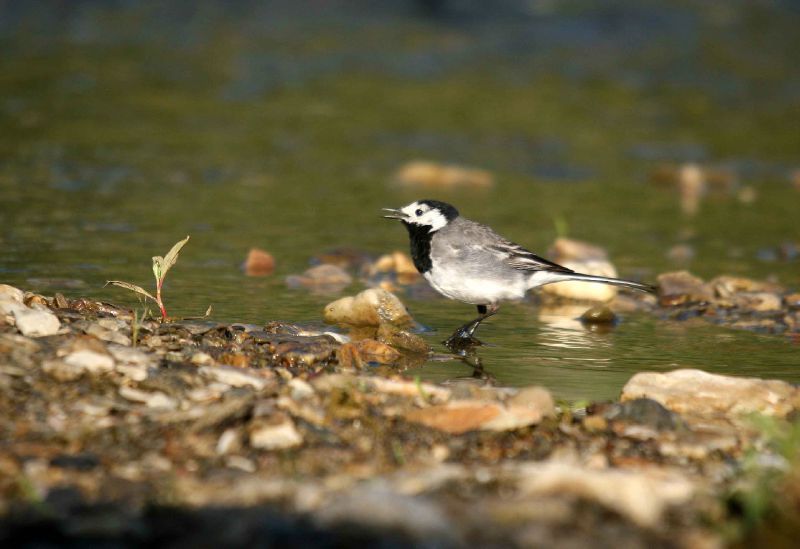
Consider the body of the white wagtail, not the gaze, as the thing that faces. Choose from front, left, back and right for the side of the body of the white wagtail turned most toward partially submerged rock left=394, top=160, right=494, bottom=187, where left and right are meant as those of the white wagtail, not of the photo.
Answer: right

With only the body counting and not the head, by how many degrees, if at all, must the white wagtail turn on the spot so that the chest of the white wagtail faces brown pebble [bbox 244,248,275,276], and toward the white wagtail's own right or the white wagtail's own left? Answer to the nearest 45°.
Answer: approximately 45° to the white wagtail's own right

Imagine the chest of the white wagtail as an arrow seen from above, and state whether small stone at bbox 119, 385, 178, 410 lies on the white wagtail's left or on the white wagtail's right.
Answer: on the white wagtail's left

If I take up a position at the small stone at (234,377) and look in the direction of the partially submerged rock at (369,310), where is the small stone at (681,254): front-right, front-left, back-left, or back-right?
front-right

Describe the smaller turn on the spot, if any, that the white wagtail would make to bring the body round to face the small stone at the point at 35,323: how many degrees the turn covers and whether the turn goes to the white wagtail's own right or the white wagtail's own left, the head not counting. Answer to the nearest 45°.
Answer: approximately 45° to the white wagtail's own left

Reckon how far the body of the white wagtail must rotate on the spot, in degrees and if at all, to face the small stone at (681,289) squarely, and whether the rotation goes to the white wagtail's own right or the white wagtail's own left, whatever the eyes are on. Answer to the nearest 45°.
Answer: approximately 135° to the white wagtail's own right

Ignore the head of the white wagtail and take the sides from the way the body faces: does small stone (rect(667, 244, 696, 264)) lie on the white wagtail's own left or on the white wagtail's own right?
on the white wagtail's own right

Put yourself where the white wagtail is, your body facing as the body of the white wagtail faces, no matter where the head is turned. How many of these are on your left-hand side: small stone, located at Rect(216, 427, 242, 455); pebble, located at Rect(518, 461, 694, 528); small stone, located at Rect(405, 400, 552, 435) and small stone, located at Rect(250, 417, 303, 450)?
4

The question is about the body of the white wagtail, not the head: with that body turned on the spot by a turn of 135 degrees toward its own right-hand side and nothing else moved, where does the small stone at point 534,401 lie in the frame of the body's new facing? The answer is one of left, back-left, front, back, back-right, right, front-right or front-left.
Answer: back-right

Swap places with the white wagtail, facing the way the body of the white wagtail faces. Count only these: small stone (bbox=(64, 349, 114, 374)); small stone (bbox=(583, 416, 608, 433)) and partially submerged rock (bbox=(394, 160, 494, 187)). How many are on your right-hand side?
1

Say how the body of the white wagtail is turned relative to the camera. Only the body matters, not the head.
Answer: to the viewer's left

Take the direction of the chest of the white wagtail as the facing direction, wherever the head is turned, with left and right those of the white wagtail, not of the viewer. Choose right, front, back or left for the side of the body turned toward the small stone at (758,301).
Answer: back

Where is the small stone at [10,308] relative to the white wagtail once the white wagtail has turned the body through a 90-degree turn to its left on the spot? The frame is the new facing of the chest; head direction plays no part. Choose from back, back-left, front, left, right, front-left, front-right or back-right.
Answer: front-right

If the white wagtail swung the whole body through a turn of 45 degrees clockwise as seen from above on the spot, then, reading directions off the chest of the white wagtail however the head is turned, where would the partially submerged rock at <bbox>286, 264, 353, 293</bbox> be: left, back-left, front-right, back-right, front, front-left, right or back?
front

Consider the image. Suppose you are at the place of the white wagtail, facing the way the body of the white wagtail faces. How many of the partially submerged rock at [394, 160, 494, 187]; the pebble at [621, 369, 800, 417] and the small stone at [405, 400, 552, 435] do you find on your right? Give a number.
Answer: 1

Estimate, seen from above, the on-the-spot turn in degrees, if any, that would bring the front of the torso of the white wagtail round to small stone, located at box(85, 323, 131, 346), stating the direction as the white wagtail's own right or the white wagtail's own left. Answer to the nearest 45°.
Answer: approximately 45° to the white wagtail's own left

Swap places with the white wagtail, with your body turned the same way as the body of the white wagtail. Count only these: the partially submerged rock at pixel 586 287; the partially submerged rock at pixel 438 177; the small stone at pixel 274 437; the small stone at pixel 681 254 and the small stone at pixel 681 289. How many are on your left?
1
